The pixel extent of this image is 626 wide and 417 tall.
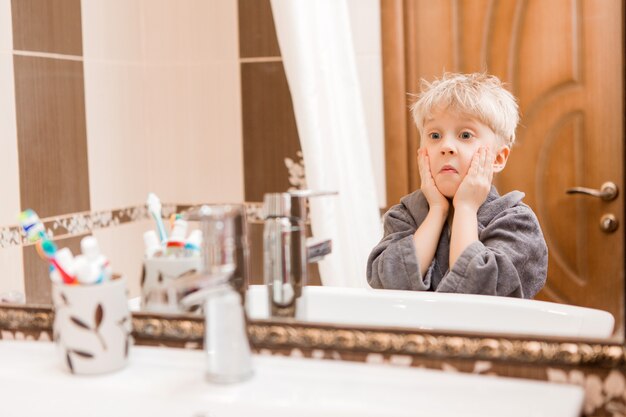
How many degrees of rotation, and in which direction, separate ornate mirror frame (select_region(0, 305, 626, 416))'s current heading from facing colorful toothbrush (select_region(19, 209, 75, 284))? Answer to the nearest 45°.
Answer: approximately 90° to its right

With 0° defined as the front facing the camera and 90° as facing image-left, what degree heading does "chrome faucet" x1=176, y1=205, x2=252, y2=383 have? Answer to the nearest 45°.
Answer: approximately 45°

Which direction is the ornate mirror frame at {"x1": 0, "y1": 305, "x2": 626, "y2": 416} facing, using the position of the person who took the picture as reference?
facing the viewer and to the left of the viewer

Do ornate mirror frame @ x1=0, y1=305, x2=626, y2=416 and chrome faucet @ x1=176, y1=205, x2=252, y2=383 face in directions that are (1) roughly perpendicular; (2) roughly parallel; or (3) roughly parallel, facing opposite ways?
roughly parallel
